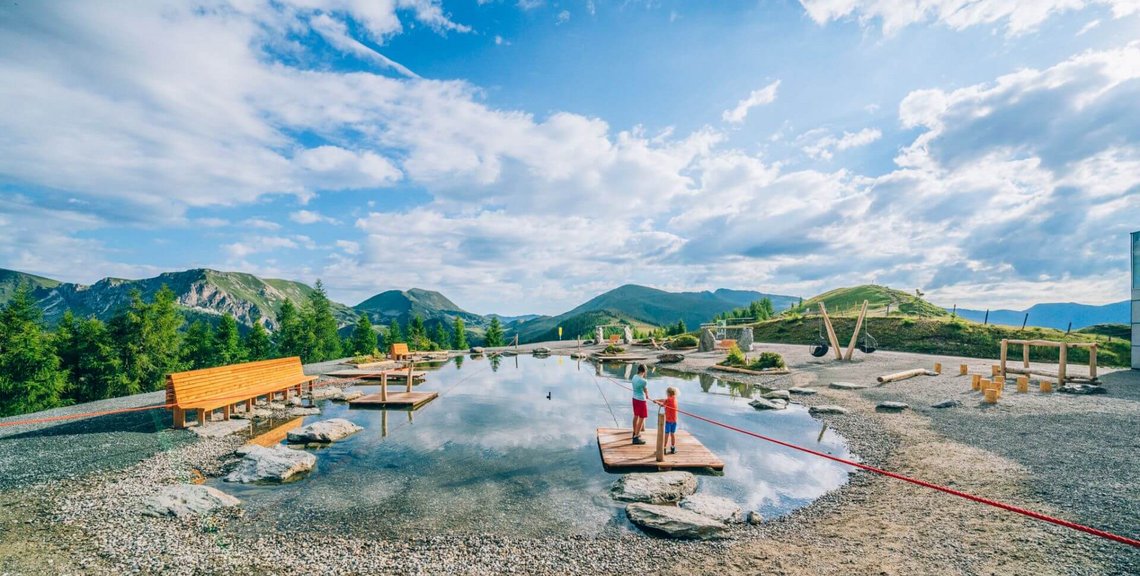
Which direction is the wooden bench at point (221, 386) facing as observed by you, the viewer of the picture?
facing the viewer and to the right of the viewer

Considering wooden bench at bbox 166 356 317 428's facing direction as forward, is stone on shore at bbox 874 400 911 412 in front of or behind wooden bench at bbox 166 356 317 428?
in front

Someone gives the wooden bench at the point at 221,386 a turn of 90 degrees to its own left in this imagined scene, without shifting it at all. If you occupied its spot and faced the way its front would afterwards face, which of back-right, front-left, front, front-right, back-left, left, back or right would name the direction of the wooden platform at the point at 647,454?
right

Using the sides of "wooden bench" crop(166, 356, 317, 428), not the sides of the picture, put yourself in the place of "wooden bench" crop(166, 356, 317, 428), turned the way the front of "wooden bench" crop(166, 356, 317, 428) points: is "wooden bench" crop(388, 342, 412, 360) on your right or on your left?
on your left

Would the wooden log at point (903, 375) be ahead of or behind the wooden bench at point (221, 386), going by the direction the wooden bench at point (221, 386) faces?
ahead

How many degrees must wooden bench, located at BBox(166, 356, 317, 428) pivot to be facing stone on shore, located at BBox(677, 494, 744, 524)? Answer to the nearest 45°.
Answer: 0° — it already faces it

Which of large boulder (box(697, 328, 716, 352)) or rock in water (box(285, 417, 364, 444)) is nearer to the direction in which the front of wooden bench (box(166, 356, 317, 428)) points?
the rock in water

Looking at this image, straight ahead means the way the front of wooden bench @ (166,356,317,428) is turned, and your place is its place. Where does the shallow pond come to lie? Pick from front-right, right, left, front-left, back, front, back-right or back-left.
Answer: front

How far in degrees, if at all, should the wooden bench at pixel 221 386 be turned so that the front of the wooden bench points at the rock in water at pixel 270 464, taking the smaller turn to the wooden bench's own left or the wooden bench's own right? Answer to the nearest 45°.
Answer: approximately 45° to the wooden bench's own right

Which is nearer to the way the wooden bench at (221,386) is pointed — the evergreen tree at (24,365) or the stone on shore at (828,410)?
the stone on shore

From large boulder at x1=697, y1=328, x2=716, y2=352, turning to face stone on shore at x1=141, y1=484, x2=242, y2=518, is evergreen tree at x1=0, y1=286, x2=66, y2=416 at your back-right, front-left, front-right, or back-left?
front-right

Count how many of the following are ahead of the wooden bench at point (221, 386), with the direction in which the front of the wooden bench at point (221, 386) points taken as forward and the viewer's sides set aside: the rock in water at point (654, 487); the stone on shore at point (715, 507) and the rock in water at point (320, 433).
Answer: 3

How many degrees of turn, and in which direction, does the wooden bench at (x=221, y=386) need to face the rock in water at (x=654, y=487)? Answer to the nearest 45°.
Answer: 0° — it already faces it
